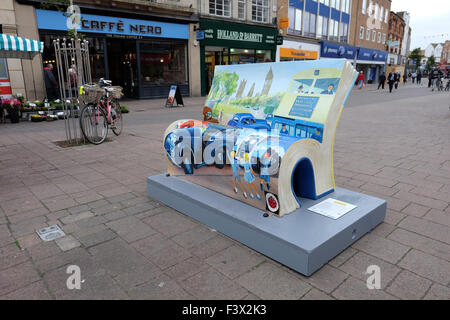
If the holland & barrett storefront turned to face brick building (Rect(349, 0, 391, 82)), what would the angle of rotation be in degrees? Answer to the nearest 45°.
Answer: approximately 90° to its left

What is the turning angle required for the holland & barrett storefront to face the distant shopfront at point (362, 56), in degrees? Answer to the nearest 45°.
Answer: approximately 90° to its left

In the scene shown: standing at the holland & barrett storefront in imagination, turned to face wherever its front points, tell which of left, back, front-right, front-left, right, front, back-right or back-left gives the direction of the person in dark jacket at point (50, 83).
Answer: right

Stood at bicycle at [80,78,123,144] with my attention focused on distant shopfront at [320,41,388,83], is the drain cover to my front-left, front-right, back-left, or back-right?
back-right

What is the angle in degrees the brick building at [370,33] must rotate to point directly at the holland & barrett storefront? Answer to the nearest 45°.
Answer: approximately 45° to its right

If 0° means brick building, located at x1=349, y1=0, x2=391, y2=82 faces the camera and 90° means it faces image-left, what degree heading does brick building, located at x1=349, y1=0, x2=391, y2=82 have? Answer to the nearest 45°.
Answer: approximately 315°

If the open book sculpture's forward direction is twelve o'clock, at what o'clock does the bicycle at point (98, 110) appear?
The bicycle is roughly at 3 o'clock from the open book sculpture.

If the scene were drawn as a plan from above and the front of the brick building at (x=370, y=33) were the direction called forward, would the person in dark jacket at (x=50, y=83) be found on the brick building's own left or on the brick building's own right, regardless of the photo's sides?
on the brick building's own right

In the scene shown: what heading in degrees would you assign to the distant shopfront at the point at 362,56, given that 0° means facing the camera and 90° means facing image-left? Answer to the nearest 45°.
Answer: approximately 315°

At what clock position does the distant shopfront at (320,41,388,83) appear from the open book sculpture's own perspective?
The distant shopfront is roughly at 5 o'clock from the open book sculpture.
